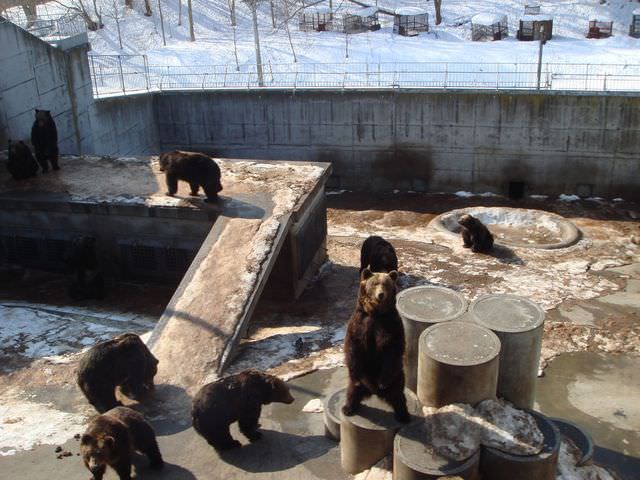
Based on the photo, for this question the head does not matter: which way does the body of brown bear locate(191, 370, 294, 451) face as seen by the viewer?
to the viewer's right

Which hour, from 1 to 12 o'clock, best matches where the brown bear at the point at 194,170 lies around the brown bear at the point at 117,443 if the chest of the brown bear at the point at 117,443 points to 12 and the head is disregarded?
the brown bear at the point at 194,170 is roughly at 5 o'clock from the brown bear at the point at 117,443.

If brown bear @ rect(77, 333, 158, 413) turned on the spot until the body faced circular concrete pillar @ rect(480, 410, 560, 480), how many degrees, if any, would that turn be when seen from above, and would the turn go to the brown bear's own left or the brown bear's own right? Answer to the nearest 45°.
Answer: approximately 45° to the brown bear's own right

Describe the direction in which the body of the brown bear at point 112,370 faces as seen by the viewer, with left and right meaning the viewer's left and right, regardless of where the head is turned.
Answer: facing to the right of the viewer

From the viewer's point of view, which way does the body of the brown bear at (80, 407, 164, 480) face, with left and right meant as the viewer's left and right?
facing the viewer and to the left of the viewer

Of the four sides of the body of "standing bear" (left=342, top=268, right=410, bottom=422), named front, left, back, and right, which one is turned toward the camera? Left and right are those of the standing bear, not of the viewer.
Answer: front

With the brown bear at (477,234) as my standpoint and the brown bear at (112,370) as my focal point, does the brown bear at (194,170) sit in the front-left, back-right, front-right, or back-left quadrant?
front-right

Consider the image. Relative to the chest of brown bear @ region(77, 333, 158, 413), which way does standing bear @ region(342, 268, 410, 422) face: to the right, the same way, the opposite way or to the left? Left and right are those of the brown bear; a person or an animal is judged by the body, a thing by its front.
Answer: to the right

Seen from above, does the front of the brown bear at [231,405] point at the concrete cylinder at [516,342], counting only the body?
yes

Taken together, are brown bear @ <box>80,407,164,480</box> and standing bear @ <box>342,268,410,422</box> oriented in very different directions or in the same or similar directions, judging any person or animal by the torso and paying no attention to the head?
same or similar directions

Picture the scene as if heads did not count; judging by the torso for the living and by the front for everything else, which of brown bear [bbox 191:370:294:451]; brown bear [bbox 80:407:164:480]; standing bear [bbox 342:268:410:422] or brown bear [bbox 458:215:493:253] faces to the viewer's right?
brown bear [bbox 191:370:294:451]

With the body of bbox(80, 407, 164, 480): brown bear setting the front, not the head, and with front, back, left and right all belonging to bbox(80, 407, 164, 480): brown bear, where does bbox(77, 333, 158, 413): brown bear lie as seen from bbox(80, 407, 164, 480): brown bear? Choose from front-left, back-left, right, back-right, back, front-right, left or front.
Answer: back-right

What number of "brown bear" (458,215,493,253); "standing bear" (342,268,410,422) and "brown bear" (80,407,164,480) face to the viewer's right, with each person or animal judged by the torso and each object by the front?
0
